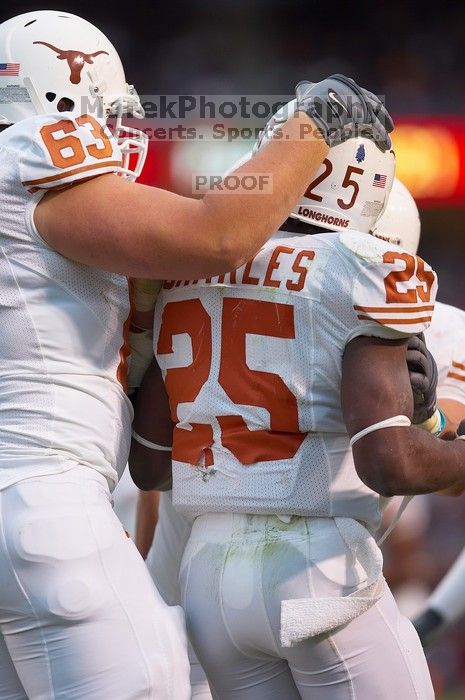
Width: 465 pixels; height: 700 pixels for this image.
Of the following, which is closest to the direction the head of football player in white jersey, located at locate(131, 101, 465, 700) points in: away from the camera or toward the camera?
away from the camera

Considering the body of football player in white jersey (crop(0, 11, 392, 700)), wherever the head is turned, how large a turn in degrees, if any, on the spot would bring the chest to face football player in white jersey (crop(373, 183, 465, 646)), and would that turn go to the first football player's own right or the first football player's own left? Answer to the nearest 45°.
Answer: approximately 45° to the first football player's own left

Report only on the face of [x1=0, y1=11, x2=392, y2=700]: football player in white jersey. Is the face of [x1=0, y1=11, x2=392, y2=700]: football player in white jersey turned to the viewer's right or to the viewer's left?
to the viewer's right

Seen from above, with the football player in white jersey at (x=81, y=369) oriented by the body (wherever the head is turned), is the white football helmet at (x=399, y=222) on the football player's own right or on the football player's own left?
on the football player's own left

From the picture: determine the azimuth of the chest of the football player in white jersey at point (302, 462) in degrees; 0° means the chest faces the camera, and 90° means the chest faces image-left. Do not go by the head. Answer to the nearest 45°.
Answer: approximately 225°

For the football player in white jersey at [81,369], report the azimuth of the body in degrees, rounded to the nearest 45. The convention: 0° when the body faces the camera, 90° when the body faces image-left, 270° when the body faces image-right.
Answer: approximately 270°
